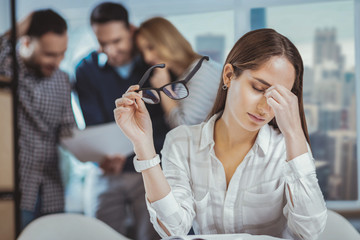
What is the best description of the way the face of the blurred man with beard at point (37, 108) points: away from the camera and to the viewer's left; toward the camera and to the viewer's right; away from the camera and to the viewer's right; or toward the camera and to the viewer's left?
toward the camera and to the viewer's right

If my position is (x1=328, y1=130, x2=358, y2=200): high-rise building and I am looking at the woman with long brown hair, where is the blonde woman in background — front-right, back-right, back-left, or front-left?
front-right

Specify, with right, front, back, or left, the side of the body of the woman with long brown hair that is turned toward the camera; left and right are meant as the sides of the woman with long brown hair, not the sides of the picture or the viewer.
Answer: front

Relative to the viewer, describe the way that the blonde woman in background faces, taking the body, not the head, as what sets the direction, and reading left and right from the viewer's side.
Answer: facing to the left of the viewer

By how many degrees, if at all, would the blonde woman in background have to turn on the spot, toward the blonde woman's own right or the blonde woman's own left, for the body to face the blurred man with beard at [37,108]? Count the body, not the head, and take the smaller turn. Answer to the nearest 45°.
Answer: approximately 45° to the blonde woman's own right

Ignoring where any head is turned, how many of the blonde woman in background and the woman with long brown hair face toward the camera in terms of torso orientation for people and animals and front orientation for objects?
1

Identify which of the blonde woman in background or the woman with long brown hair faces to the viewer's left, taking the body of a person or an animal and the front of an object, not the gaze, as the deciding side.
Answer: the blonde woman in background

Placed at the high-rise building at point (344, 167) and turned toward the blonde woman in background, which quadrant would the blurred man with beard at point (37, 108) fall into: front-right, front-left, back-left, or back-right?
front-right
